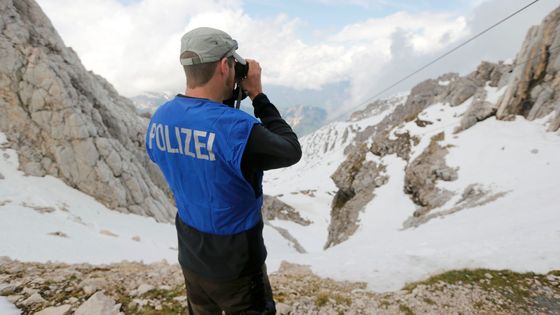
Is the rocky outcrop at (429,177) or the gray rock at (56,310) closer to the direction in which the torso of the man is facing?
the rocky outcrop

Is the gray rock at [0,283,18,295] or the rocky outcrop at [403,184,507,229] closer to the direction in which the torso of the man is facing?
the rocky outcrop

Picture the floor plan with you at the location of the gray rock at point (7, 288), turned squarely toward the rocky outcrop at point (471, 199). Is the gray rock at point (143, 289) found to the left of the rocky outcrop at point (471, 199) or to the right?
right

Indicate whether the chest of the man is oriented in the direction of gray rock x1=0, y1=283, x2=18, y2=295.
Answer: no

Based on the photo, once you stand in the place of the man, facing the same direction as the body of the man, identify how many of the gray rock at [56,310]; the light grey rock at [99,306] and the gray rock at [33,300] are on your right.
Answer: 0

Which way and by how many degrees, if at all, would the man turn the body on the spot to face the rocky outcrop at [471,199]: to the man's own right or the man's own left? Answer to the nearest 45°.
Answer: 0° — they already face it

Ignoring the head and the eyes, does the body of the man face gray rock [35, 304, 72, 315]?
no

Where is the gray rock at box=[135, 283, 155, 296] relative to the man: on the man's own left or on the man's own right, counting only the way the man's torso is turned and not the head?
on the man's own left

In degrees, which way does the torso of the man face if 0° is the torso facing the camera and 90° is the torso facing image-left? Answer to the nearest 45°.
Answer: approximately 225°

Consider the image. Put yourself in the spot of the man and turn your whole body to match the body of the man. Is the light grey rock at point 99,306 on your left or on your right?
on your left

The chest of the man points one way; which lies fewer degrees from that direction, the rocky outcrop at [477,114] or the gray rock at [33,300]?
the rocky outcrop

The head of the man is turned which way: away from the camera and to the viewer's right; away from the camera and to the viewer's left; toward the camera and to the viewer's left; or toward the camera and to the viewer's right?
away from the camera and to the viewer's right

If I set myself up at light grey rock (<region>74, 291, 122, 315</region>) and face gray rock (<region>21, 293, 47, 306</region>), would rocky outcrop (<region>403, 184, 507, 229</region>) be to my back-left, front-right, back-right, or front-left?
back-right

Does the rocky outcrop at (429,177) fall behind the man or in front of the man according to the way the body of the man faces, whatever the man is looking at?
in front

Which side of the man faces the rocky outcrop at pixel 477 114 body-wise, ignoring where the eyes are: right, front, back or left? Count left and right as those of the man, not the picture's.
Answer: front
